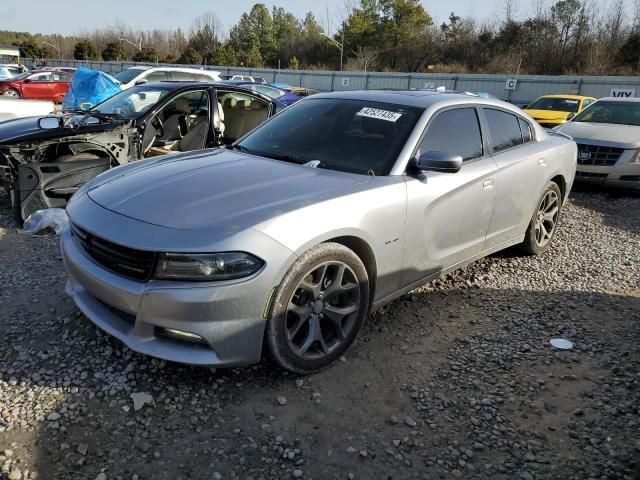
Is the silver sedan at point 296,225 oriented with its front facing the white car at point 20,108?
no

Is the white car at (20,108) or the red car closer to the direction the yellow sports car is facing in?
the white car

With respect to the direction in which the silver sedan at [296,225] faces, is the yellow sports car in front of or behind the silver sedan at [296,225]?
behind

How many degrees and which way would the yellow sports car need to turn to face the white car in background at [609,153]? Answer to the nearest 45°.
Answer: approximately 45° to its left

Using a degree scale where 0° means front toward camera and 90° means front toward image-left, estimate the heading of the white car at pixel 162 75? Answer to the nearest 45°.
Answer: approximately 45°

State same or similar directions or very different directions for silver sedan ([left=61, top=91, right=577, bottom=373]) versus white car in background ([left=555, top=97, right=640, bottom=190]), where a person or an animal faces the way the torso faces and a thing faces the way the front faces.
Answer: same or similar directions

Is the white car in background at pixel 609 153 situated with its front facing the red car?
no

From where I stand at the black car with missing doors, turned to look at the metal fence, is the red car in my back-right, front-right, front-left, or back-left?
front-left

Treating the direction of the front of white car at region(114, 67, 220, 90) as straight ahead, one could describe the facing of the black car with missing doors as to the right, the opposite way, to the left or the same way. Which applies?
the same way

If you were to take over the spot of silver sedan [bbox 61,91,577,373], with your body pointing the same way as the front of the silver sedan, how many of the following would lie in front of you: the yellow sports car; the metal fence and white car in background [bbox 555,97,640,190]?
0

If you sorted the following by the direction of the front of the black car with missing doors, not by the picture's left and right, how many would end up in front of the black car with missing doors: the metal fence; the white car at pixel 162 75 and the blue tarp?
0

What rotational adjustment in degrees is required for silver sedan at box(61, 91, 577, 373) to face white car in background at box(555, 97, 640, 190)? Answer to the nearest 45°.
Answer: approximately 180°

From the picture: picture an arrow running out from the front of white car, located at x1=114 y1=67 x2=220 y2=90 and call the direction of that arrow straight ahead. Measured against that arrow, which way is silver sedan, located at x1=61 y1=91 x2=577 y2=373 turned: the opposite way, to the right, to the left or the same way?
the same way

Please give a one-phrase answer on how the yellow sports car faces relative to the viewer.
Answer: facing the viewer and to the left of the viewer

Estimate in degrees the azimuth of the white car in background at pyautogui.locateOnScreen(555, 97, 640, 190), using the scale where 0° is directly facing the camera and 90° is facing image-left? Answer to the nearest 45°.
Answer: approximately 45°

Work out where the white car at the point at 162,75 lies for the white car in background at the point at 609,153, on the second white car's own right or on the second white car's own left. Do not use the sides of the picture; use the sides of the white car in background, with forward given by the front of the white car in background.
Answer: on the second white car's own right
